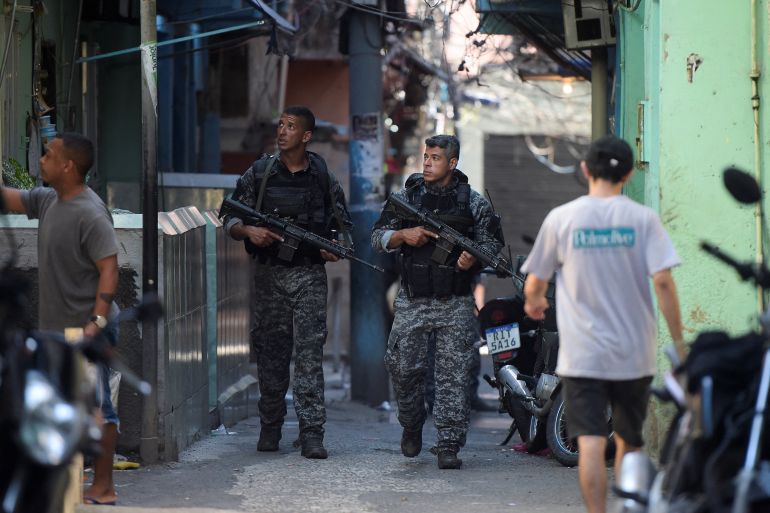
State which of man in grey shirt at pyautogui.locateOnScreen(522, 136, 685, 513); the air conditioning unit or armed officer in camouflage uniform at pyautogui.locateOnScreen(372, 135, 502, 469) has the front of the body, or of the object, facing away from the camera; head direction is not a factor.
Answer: the man in grey shirt

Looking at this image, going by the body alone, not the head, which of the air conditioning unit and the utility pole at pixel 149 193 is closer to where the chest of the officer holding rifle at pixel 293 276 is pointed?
the utility pole

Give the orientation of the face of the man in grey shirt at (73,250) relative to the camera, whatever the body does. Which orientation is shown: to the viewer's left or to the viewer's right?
to the viewer's left

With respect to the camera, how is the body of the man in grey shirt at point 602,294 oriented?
away from the camera

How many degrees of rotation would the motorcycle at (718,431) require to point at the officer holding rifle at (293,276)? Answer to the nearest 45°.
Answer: approximately 90° to its left

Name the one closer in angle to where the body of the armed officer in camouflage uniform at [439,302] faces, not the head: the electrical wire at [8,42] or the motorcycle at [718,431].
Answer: the motorcycle

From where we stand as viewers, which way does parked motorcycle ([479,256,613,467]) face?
facing away from the viewer and to the right of the viewer

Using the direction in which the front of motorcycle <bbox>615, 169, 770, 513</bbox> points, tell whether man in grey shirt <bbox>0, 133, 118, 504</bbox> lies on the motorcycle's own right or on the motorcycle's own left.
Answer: on the motorcycle's own left

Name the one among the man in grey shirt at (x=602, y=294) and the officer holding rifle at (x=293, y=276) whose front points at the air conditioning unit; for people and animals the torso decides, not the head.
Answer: the man in grey shirt

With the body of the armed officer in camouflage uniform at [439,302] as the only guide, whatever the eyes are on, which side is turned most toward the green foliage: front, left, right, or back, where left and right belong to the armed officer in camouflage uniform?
right

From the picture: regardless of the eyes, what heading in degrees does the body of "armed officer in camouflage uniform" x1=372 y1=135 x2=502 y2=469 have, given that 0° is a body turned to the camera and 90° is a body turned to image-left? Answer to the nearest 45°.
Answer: approximately 0°

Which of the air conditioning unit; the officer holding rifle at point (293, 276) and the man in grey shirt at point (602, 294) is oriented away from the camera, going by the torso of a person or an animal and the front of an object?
the man in grey shirt
